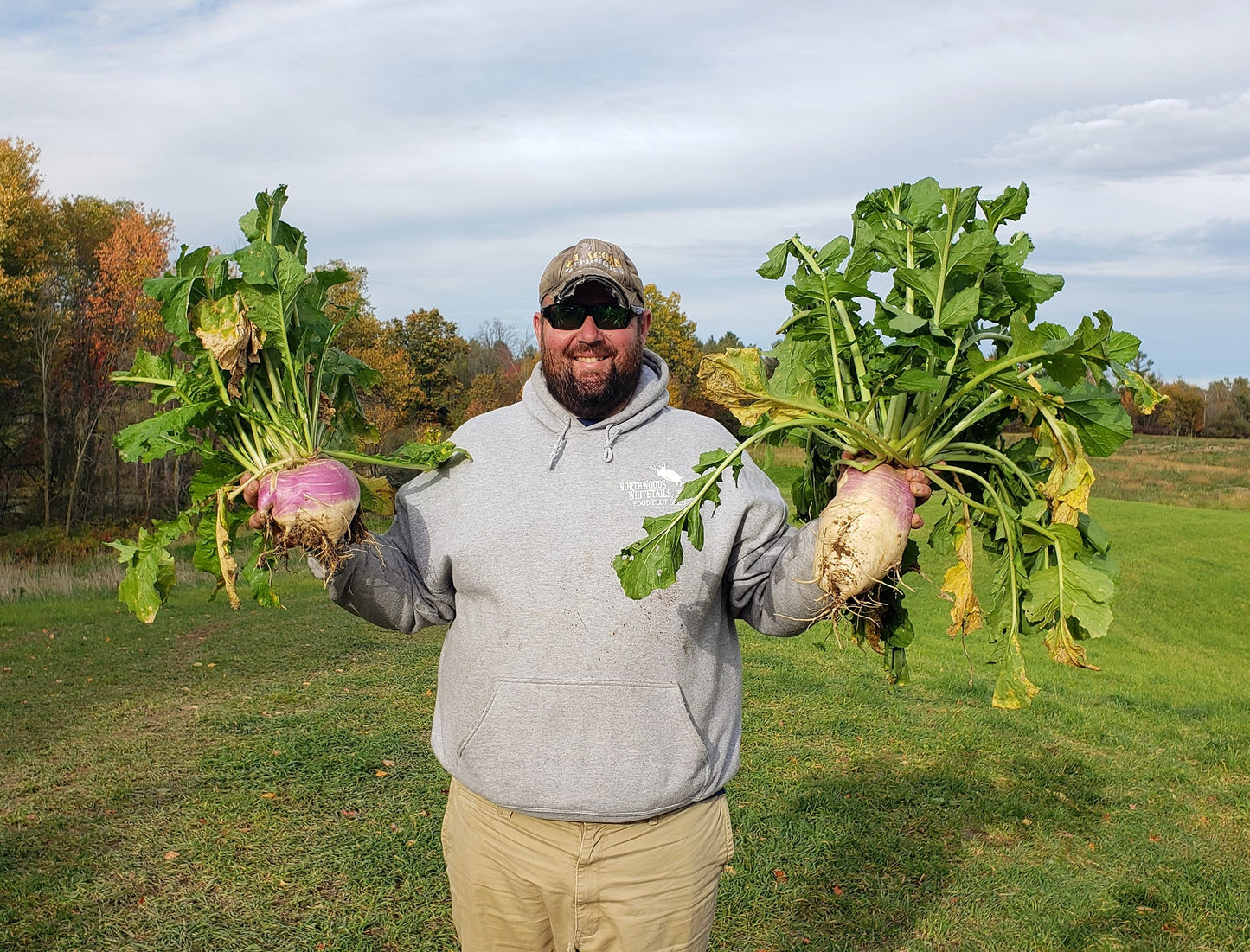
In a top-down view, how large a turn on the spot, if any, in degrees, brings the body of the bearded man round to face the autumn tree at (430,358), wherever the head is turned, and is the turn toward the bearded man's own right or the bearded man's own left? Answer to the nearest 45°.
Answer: approximately 180°

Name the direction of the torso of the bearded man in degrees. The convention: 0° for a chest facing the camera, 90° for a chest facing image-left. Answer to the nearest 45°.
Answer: approximately 0°

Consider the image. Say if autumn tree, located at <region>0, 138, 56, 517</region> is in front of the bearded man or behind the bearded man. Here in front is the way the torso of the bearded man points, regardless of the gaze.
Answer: behind

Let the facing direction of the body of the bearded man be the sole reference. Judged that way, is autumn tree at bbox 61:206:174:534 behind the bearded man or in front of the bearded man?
behind
